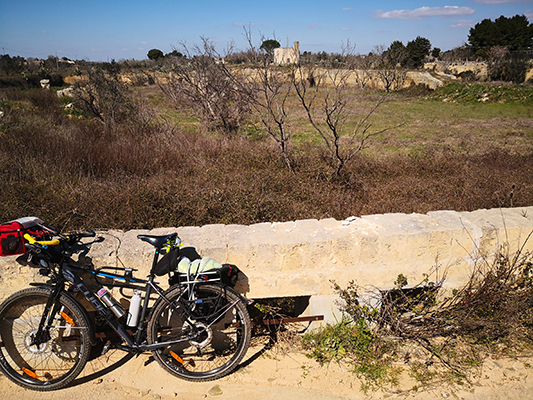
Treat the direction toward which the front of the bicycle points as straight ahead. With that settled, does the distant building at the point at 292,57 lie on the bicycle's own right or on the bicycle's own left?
on the bicycle's own right

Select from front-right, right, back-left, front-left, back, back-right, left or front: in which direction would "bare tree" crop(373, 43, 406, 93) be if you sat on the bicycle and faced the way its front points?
back-right

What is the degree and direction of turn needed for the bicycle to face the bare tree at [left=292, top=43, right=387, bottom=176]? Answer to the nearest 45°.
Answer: approximately 135° to its right

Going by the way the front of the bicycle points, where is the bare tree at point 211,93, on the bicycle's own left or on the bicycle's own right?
on the bicycle's own right

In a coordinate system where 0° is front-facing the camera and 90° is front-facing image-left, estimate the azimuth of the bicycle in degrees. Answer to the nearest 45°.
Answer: approximately 90°
